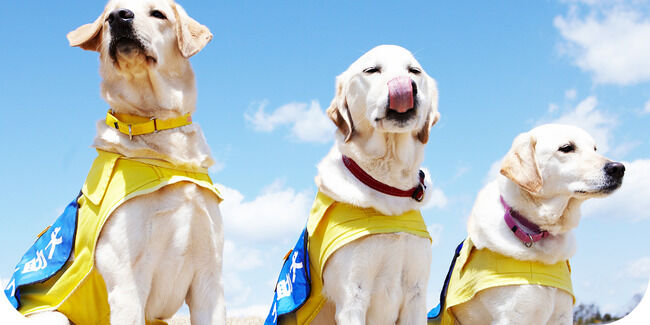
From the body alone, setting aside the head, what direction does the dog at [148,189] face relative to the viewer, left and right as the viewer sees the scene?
facing the viewer and to the right of the viewer

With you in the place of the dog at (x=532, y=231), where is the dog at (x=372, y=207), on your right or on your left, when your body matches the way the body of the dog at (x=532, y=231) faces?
on your right

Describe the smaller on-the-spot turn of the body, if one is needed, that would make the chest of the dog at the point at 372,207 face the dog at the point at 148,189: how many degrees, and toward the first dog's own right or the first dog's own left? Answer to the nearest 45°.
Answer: approximately 135° to the first dog's own right

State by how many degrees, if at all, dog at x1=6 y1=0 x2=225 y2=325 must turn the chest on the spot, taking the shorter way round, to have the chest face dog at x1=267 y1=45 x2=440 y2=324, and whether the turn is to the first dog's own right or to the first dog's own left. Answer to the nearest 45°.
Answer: approximately 45° to the first dog's own left

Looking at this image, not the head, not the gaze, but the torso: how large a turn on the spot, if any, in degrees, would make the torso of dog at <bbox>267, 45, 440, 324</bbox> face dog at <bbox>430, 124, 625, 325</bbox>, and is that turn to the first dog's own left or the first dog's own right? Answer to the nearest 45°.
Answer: approximately 90° to the first dog's own left

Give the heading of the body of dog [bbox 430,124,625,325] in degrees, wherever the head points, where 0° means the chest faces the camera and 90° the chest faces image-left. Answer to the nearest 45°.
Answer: approximately 315°

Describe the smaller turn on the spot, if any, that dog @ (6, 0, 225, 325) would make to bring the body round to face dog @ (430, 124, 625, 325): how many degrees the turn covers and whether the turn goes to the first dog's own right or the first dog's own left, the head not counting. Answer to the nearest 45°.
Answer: approximately 45° to the first dog's own left
